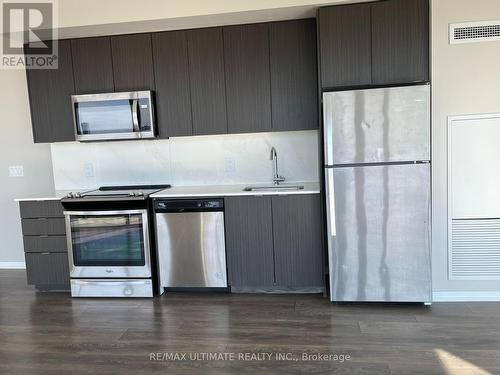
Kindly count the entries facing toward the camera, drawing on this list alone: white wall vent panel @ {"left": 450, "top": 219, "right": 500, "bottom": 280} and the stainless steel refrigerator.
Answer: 2

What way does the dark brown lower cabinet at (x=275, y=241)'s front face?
toward the camera

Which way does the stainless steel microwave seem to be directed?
toward the camera

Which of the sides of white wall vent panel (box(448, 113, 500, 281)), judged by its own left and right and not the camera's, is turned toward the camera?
front

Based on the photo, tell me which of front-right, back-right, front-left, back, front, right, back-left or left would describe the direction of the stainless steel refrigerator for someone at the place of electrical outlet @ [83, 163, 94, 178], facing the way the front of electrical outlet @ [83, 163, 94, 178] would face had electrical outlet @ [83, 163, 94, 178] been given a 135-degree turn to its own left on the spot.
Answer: right

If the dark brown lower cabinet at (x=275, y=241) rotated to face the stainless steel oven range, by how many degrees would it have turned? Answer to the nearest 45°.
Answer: approximately 90° to its right

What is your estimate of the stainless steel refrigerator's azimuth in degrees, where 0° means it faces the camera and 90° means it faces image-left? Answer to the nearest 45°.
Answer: approximately 0°

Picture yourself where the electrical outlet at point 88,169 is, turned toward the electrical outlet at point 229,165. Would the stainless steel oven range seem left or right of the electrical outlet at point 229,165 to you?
right

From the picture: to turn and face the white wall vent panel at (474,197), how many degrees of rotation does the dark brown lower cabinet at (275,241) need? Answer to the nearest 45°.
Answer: approximately 90° to its left

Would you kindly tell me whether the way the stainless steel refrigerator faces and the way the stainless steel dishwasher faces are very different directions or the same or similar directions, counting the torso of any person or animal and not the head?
same or similar directions

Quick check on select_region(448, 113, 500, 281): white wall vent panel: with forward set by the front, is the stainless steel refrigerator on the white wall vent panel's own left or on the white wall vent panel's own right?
on the white wall vent panel's own right

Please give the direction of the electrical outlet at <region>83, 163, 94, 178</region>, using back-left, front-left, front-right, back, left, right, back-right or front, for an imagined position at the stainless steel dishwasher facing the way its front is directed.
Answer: back-right
